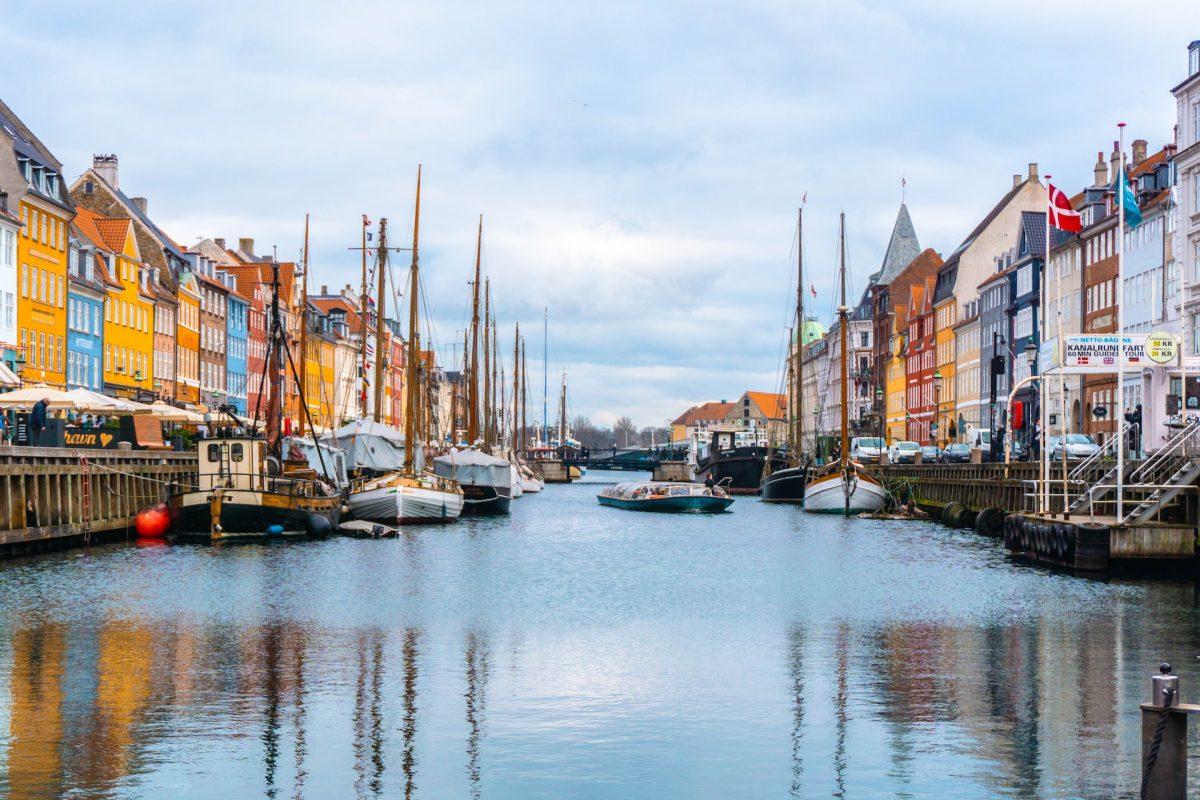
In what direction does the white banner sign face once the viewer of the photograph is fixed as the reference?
facing the viewer

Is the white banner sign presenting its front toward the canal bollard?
yes

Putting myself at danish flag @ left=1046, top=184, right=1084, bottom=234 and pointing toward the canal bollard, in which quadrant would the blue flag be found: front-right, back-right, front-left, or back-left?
front-left
